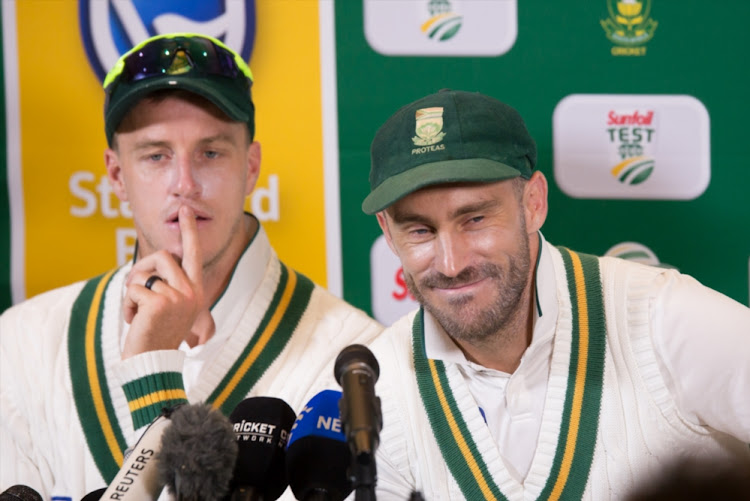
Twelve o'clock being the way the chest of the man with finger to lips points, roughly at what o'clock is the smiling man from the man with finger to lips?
The smiling man is roughly at 10 o'clock from the man with finger to lips.

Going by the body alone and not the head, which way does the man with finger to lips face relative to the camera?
toward the camera

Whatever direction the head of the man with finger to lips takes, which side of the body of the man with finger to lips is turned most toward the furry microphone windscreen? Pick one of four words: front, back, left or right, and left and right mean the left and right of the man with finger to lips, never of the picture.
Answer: front

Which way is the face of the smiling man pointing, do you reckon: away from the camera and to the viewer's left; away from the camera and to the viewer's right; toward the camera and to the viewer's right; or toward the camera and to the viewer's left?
toward the camera and to the viewer's left

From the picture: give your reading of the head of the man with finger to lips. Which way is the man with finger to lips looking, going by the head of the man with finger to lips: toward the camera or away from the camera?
toward the camera

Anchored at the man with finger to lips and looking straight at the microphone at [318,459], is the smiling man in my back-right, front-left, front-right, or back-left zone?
front-left

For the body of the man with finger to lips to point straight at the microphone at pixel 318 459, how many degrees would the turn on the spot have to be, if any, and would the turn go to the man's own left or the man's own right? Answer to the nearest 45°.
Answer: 0° — they already face it

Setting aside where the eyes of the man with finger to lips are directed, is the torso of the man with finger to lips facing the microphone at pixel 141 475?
yes

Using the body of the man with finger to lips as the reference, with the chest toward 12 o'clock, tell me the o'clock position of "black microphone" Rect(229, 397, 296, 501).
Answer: The black microphone is roughly at 12 o'clock from the man with finger to lips.

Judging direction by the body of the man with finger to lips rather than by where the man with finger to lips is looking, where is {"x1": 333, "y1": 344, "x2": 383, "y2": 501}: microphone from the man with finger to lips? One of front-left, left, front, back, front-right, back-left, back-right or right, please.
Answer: front

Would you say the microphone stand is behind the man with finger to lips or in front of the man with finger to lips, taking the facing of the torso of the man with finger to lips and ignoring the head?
in front

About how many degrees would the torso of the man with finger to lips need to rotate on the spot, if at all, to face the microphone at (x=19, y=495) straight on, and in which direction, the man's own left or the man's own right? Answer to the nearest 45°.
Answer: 0° — they already face it

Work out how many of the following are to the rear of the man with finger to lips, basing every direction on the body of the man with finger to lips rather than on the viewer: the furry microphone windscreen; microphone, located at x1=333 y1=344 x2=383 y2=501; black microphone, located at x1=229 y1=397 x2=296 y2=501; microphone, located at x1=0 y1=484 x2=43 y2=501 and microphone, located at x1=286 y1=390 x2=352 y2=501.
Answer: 0

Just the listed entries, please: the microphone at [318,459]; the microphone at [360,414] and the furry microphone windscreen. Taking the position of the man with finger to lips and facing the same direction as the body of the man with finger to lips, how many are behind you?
0
